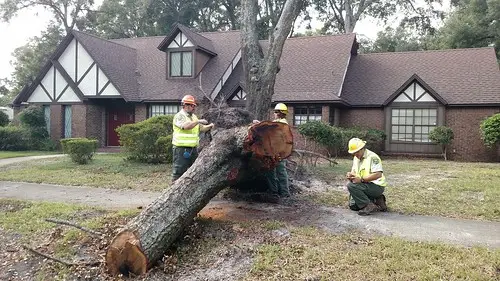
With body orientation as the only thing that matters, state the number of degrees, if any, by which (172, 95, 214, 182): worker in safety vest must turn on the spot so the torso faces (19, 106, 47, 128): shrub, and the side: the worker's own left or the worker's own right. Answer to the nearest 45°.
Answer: approximately 180°

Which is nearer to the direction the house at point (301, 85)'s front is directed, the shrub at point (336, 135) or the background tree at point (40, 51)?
the shrub

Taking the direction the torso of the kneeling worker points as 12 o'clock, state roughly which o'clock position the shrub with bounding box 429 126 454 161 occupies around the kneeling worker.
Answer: The shrub is roughly at 5 o'clock from the kneeling worker.

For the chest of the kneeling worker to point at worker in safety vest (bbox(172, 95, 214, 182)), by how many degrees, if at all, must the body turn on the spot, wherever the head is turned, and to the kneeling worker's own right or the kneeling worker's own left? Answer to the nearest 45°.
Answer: approximately 45° to the kneeling worker's own right

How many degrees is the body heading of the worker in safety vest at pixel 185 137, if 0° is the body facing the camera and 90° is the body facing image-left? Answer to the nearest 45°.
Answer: approximately 315°

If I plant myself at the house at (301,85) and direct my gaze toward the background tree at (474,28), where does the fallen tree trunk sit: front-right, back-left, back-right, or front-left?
back-right

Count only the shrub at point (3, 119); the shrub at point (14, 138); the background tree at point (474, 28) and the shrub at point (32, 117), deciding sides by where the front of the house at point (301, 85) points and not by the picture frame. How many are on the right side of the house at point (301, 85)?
3

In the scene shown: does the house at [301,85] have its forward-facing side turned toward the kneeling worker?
yes

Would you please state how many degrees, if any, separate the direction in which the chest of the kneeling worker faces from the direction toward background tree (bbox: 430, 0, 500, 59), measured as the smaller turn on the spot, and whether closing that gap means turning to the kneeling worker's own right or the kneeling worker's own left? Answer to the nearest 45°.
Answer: approximately 135° to the kneeling worker's own right
